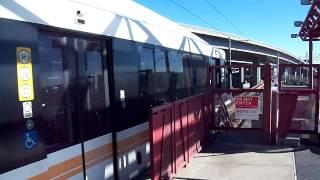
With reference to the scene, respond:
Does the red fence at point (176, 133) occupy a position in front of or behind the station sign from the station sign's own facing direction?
in front

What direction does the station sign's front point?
toward the camera

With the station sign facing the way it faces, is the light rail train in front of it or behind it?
in front
